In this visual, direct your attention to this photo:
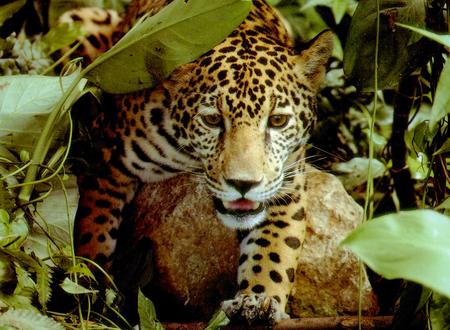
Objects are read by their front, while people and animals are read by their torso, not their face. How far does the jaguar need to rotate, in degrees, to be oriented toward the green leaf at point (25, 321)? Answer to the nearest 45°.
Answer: approximately 45° to its right

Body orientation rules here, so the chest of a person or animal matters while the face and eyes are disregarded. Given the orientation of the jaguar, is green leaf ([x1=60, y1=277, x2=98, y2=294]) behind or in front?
in front

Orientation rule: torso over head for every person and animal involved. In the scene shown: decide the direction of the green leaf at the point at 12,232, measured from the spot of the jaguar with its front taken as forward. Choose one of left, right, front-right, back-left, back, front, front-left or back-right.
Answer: front-right

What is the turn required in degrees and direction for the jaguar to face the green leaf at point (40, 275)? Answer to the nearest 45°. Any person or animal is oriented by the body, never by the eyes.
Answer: approximately 45° to its right

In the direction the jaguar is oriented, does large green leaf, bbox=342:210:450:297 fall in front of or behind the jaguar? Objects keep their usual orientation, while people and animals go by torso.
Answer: in front

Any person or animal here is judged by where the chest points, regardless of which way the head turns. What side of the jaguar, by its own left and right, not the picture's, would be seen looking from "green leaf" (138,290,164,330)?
front

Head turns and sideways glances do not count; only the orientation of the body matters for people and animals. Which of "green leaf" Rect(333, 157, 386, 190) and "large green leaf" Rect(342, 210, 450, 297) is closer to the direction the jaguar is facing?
the large green leaf

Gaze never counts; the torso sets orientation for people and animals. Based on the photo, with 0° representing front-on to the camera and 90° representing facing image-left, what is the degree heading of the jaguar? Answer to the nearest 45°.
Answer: approximately 0°
